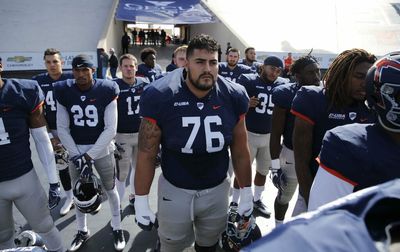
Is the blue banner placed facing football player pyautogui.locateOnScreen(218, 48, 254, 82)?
yes

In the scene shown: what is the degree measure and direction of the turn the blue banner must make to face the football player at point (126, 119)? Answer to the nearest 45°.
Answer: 0° — it already faces them

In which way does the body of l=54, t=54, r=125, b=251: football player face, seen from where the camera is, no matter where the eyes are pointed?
toward the camera

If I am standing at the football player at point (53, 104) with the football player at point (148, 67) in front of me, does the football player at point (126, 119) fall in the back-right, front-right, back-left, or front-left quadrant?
front-right

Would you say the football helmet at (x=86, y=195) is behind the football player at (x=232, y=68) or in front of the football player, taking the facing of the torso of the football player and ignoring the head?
in front

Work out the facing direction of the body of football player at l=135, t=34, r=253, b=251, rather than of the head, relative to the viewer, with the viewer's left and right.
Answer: facing the viewer

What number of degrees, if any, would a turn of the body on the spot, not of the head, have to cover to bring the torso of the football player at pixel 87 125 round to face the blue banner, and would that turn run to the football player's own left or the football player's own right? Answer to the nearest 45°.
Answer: approximately 180°

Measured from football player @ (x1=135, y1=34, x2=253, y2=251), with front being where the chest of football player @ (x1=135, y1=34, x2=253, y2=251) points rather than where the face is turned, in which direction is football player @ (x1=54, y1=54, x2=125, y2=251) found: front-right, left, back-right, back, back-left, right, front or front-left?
back-right

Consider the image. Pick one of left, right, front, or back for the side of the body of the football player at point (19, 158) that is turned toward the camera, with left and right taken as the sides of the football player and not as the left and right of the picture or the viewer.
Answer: front

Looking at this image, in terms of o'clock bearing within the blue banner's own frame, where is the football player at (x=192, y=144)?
The football player is roughly at 12 o'clock from the blue banner.

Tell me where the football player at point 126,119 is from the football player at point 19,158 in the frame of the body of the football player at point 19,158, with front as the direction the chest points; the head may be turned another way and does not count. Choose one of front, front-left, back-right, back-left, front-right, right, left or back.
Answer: back-left

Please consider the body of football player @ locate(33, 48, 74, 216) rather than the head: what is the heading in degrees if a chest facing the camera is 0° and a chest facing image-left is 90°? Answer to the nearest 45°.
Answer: approximately 0°
